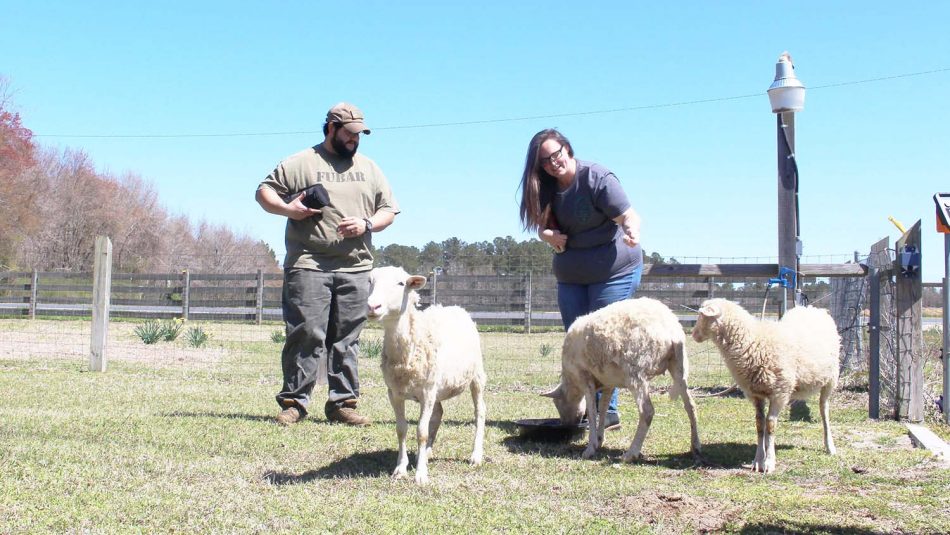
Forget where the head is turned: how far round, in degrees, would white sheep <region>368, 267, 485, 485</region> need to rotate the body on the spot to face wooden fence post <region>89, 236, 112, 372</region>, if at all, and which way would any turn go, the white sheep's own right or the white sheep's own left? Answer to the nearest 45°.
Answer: approximately 90° to the white sheep's own right

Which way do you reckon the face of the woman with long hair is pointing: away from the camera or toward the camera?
toward the camera

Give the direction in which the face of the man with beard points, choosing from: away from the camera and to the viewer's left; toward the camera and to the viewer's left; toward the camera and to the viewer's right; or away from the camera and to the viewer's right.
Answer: toward the camera and to the viewer's right

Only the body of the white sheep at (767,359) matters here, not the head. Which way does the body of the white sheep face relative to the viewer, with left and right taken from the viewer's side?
facing the viewer and to the left of the viewer

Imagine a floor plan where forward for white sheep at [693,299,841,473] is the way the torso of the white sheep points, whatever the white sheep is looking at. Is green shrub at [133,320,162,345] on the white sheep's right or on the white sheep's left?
on the white sheep's right

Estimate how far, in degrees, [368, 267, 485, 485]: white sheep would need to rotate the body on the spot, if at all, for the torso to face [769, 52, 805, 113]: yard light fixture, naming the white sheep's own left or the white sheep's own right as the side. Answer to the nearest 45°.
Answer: approximately 180°

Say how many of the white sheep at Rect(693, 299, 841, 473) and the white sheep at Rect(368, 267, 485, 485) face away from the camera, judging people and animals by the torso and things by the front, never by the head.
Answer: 0

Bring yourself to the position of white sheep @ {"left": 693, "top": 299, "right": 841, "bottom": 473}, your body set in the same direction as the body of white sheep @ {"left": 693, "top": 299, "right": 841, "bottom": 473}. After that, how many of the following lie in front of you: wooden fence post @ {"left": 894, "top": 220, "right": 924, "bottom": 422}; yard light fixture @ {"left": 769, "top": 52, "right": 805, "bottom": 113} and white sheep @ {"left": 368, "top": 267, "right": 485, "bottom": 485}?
1

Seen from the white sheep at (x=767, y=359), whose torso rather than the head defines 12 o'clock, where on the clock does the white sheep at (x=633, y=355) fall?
the white sheep at (x=633, y=355) is roughly at 1 o'clock from the white sheep at (x=767, y=359).

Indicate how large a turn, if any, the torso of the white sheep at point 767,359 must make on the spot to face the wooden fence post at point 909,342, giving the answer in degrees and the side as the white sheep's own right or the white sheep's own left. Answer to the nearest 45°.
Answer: approximately 180°

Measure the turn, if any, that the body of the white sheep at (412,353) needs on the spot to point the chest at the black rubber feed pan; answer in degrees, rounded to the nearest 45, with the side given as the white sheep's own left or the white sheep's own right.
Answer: approximately 180°

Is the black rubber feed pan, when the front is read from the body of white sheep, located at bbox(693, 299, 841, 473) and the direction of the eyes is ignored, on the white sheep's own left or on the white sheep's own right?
on the white sheep's own right
